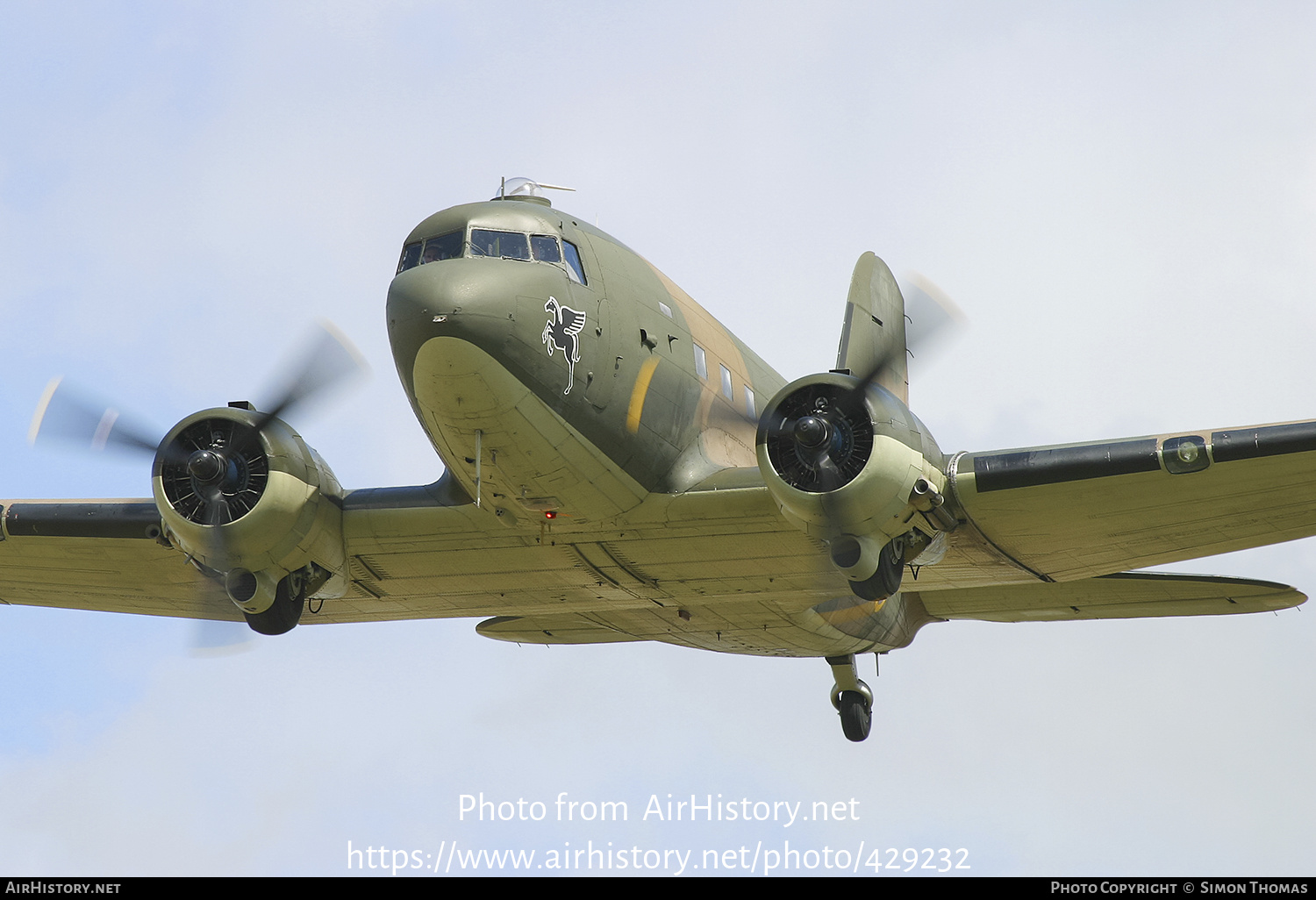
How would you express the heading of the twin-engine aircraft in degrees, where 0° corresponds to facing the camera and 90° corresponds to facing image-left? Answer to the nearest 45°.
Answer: approximately 0°
